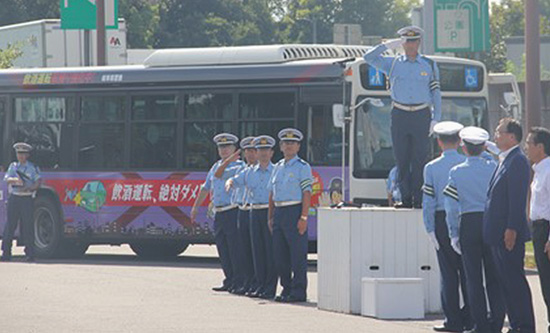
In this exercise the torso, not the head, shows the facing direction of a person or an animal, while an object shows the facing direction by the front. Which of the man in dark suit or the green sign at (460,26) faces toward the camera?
the green sign

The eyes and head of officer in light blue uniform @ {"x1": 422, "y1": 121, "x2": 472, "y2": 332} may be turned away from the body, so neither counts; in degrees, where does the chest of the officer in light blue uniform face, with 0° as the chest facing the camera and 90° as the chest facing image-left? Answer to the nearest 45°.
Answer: approximately 135°

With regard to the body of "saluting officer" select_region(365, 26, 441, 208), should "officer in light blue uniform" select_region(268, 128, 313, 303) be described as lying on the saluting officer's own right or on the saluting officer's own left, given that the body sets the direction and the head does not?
on the saluting officer's own right

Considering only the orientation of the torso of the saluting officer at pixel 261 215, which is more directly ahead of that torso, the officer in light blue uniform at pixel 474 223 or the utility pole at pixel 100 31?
the officer in light blue uniform

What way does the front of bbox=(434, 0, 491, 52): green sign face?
toward the camera

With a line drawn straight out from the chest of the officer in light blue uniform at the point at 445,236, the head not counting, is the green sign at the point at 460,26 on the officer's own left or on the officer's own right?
on the officer's own right

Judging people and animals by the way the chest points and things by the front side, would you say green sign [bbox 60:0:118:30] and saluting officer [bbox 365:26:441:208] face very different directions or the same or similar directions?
same or similar directions

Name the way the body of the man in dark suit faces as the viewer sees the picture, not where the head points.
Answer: to the viewer's left

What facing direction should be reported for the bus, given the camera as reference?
facing the viewer and to the right of the viewer

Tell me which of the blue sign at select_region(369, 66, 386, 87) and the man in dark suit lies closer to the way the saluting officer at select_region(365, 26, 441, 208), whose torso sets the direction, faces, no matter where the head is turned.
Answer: the man in dark suit

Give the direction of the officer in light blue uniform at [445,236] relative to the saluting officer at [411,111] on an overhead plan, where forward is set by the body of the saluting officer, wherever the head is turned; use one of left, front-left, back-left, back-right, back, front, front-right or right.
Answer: front

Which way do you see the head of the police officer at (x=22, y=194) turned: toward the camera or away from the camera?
toward the camera
